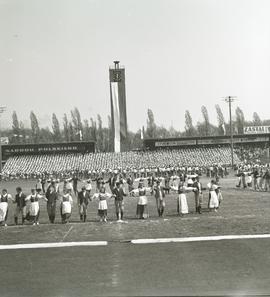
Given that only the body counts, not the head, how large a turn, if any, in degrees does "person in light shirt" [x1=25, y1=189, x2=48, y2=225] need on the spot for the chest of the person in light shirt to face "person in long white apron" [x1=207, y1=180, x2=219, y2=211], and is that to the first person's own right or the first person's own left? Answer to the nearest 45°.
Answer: approximately 90° to the first person's own left

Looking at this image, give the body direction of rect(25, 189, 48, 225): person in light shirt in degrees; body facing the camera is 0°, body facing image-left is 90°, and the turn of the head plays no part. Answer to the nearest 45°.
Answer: approximately 0°
